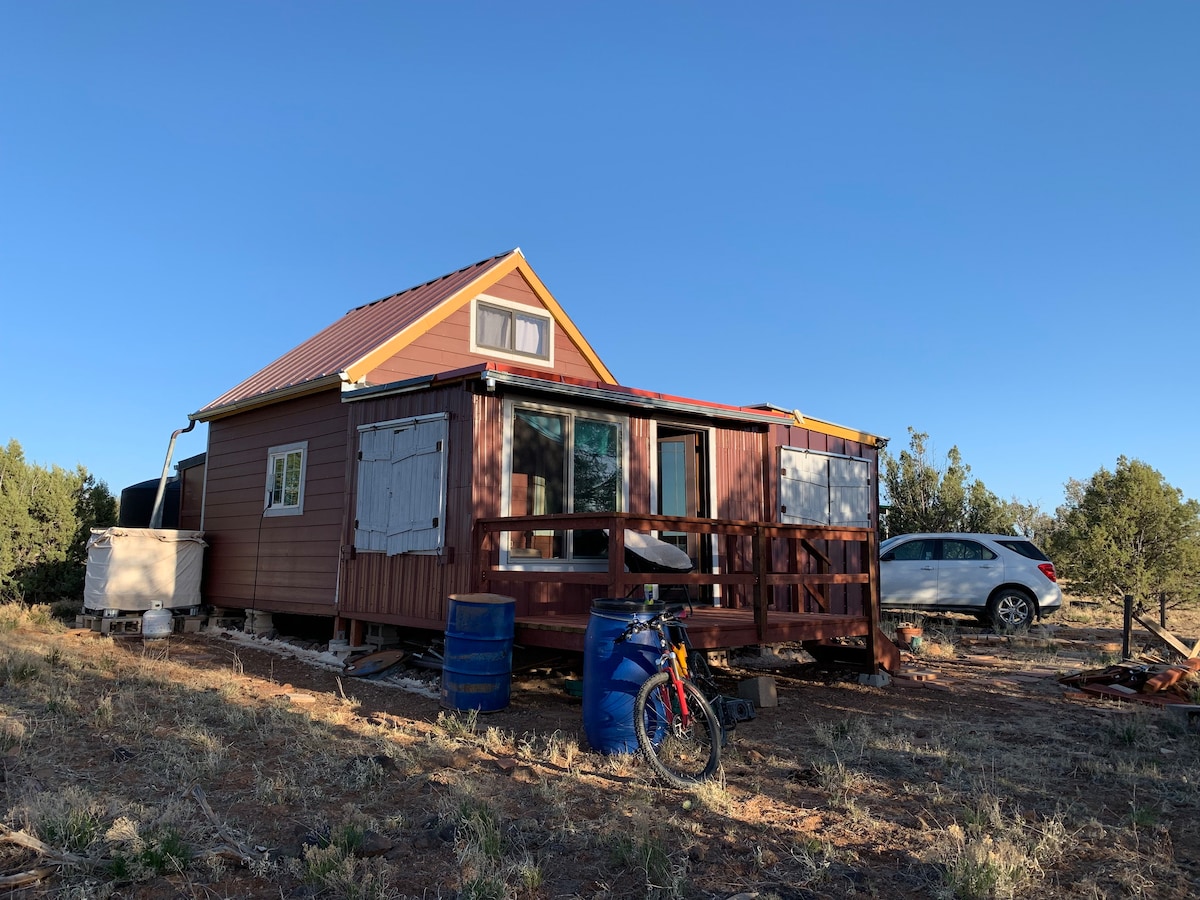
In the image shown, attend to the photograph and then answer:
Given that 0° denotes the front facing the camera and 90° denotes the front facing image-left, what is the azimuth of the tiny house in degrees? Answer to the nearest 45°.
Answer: approximately 315°

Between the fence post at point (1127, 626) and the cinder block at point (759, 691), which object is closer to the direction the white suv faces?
the cinder block

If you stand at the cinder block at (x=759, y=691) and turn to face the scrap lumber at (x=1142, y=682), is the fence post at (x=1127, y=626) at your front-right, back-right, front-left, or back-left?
front-left

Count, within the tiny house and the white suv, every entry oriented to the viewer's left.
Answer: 1

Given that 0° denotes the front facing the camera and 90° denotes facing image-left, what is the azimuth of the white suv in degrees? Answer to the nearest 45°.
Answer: approximately 90°

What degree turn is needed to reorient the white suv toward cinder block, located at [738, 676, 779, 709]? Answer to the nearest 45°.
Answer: approximately 90° to its left

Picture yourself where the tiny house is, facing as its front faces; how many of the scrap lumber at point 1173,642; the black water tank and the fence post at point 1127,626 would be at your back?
1

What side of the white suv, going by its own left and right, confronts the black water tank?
front

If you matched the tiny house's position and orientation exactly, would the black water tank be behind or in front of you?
behind

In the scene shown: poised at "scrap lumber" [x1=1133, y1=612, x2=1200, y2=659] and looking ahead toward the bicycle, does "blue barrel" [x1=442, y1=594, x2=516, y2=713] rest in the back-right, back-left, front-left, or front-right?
front-right

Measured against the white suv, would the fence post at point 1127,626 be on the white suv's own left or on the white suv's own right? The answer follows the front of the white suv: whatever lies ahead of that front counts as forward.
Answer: on the white suv's own left
